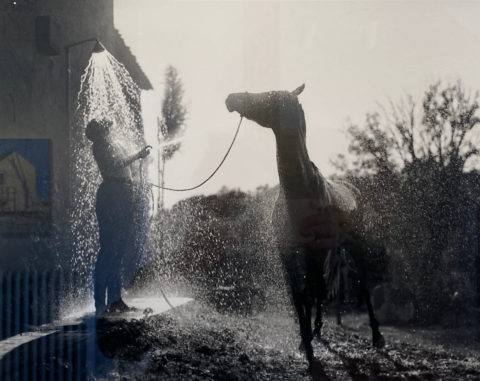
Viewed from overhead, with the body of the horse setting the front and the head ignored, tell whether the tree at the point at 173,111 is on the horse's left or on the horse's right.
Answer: on the horse's right

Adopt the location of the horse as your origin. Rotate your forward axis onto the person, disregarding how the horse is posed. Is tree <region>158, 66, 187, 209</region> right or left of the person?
right

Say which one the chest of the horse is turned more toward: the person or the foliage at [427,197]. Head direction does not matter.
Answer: the person

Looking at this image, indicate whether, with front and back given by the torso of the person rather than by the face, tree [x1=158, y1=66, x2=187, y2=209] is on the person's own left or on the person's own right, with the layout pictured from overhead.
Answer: on the person's own left

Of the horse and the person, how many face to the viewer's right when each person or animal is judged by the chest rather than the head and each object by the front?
1

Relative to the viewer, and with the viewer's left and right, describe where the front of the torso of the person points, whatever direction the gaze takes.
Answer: facing to the right of the viewer

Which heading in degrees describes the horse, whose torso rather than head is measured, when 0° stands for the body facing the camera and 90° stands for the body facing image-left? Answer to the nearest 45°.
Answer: approximately 45°

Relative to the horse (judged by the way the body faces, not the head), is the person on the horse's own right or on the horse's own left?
on the horse's own right

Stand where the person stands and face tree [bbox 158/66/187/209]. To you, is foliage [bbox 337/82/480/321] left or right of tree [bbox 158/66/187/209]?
right

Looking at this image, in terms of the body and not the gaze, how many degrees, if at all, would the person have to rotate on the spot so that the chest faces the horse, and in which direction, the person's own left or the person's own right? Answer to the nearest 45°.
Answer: approximately 45° to the person's own right
